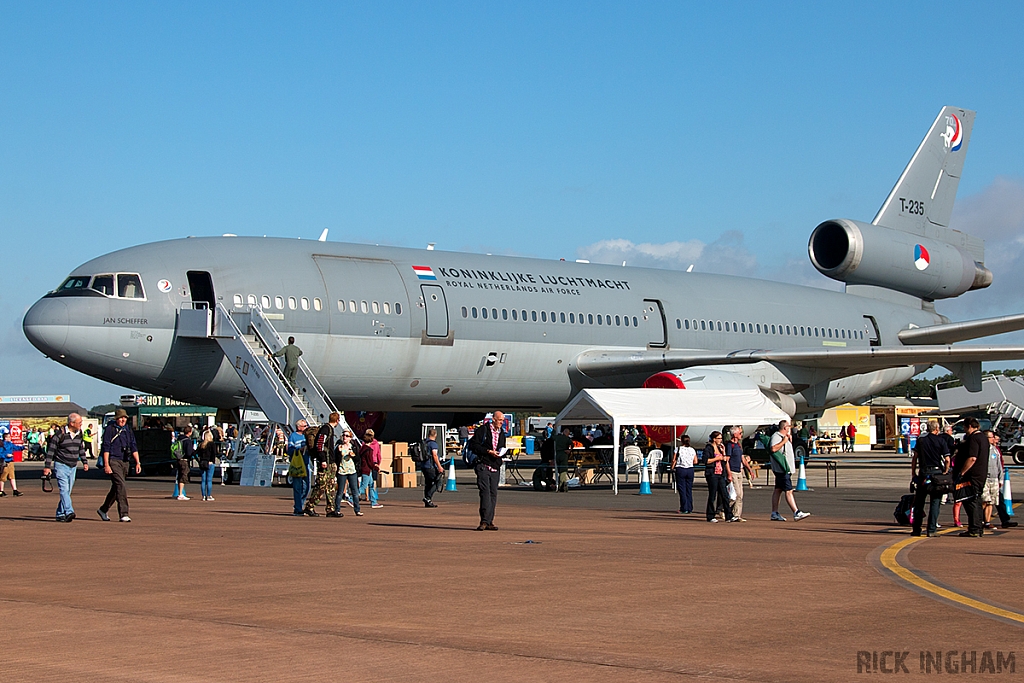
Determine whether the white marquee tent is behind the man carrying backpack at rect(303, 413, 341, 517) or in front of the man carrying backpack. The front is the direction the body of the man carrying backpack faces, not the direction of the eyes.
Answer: in front

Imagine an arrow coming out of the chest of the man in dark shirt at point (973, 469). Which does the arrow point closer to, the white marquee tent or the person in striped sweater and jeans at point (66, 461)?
the person in striped sweater and jeans

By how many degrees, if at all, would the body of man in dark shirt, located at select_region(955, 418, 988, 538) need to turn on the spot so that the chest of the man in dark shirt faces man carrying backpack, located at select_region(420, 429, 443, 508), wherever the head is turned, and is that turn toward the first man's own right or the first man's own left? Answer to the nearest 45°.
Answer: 0° — they already face them

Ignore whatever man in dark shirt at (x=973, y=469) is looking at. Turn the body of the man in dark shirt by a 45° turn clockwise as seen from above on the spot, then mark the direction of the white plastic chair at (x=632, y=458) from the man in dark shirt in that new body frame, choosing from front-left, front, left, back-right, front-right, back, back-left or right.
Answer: front

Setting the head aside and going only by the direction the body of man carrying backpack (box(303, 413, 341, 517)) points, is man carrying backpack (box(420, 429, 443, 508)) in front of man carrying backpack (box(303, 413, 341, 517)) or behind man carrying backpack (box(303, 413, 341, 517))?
in front

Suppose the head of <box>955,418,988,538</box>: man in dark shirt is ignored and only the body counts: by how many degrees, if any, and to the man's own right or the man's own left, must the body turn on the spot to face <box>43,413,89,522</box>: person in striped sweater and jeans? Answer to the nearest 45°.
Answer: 0° — they already face them

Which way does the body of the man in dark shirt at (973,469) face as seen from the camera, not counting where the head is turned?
to the viewer's left

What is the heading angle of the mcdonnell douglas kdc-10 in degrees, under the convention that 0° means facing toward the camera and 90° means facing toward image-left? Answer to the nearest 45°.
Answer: approximately 45°

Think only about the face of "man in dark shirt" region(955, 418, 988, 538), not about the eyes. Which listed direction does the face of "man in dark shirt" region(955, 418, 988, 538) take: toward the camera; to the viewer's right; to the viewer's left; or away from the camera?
to the viewer's left

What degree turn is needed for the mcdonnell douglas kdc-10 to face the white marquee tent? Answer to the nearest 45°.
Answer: approximately 90° to its left
